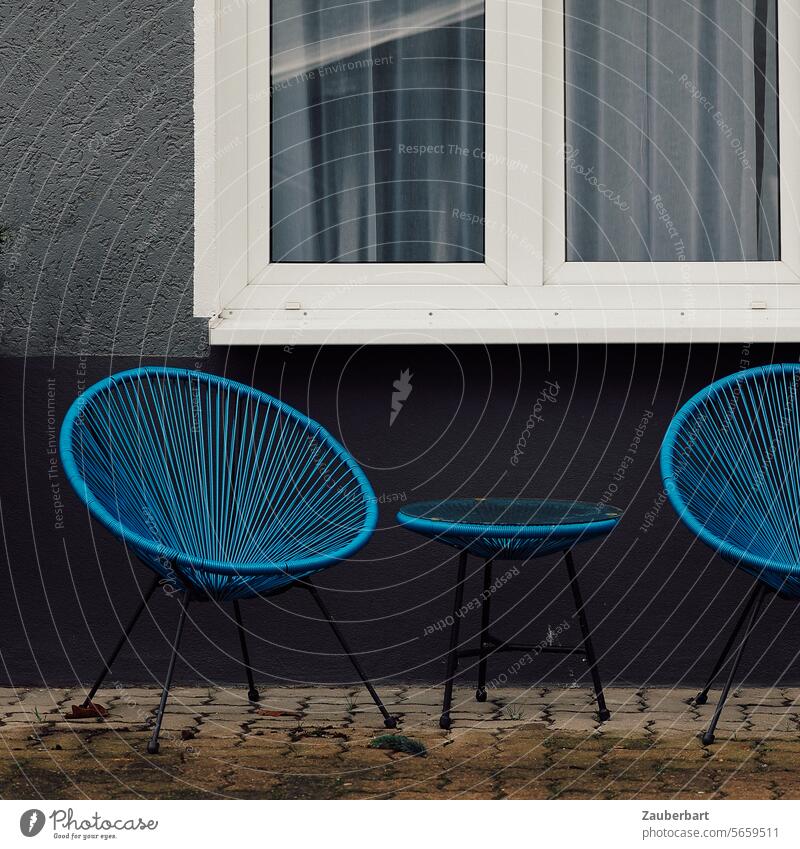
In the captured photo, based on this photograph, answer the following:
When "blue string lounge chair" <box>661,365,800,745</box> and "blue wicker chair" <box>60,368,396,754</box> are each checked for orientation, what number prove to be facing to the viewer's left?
0

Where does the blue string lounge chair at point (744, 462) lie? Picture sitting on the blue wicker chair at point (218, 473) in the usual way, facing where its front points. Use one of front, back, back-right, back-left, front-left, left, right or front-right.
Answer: front-left

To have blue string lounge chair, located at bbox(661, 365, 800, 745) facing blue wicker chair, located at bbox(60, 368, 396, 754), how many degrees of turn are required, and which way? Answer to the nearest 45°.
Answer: approximately 90° to its right

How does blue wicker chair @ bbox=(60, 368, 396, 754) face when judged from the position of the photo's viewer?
facing the viewer and to the right of the viewer

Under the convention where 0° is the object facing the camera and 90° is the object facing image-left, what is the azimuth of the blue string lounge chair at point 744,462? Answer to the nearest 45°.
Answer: approximately 0°

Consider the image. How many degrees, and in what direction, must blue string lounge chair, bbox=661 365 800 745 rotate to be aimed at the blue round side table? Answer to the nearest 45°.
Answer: approximately 45° to its right
